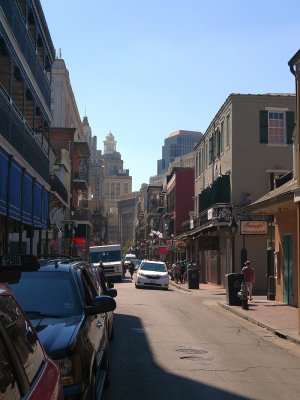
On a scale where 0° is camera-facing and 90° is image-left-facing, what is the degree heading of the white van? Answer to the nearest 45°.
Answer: approximately 0°

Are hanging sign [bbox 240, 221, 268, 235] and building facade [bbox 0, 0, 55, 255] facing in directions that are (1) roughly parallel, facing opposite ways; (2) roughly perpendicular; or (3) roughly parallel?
roughly perpendicular

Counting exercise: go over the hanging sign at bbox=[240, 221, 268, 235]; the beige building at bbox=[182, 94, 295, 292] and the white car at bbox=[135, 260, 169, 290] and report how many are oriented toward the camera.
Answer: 2

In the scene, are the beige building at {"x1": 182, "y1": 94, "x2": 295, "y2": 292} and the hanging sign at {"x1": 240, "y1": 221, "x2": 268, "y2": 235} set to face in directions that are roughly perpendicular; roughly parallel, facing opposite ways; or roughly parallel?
roughly perpendicular

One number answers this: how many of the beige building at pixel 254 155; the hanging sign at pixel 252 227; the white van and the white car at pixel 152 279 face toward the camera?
3

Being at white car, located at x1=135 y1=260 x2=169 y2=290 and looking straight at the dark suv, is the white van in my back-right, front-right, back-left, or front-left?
back-right

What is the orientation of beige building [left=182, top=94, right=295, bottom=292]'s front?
to the viewer's left

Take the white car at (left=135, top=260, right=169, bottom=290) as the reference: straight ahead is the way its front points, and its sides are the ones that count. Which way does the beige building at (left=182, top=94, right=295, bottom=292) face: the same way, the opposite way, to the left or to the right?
to the right

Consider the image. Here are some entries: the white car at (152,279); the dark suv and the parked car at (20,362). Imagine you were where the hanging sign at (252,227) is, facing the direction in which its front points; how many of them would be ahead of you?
2
